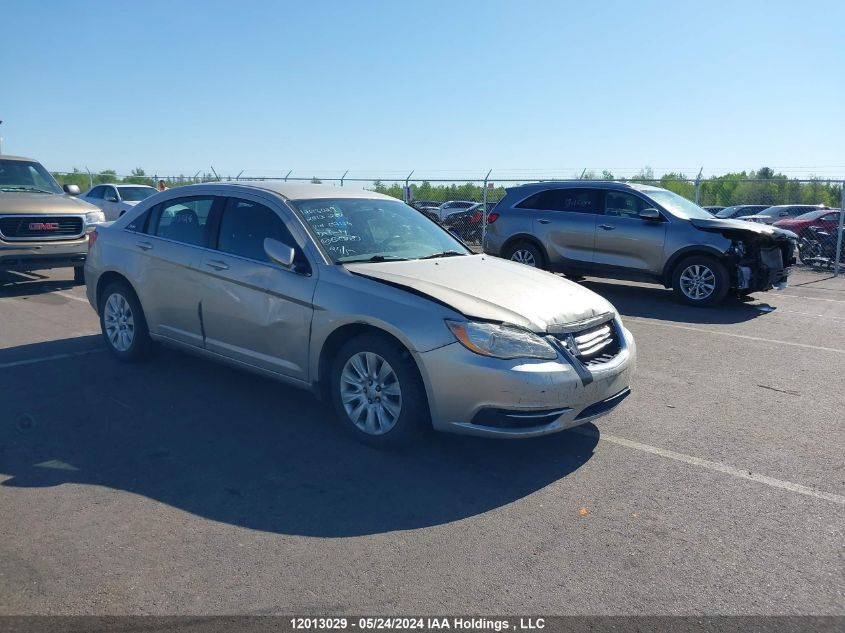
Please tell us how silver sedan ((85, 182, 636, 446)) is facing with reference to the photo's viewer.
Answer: facing the viewer and to the right of the viewer

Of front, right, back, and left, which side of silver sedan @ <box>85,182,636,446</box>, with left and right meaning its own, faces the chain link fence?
left
